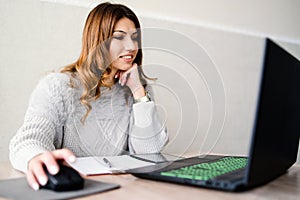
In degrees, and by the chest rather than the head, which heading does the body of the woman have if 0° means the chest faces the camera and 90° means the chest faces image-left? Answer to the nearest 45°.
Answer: approximately 315°

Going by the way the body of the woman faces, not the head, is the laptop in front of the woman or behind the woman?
in front

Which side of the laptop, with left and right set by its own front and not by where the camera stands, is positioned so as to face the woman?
front

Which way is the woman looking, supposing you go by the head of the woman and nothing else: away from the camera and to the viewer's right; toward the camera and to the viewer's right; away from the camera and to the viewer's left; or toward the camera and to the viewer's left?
toward the camera and to the viewer's right

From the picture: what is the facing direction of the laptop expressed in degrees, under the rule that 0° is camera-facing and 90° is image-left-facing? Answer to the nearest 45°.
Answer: approximately 135°

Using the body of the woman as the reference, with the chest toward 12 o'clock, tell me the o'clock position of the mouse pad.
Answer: The mouse pad is roughly at 2 o'clock from the woman.

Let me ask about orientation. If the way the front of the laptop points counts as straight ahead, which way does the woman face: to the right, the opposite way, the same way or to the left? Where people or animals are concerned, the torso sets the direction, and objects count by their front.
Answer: the opposite way
